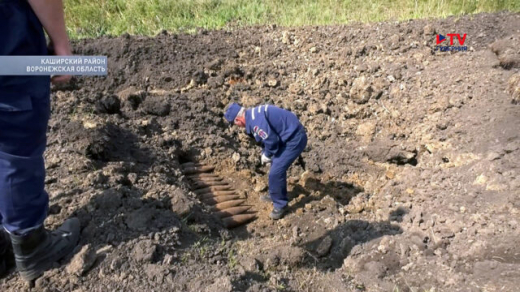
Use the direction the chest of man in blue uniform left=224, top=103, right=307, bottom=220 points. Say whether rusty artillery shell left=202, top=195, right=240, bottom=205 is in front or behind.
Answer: in front

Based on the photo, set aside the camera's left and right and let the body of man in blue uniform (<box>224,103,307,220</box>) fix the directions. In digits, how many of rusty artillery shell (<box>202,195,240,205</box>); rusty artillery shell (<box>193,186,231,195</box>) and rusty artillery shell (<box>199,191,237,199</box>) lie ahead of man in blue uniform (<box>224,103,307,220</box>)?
3

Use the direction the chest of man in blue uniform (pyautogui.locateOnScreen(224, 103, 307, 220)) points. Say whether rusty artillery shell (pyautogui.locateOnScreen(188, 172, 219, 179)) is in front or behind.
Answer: in front

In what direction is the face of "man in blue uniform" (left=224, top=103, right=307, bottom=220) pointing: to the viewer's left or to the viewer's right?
to the viewer's left

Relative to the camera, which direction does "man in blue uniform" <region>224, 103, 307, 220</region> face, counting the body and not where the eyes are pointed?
to the viewer's left

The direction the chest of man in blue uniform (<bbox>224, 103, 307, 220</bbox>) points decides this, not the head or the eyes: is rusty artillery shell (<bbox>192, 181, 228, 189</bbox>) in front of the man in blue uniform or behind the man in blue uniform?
in front

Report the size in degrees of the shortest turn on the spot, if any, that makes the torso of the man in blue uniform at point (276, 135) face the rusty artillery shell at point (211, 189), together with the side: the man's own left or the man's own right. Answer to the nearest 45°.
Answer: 0° — they already face it

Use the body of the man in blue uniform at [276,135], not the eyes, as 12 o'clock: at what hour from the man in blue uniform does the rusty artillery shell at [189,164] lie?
The rusty artillery shell is roughly at 1 o'clock from the man in blue uniform.
